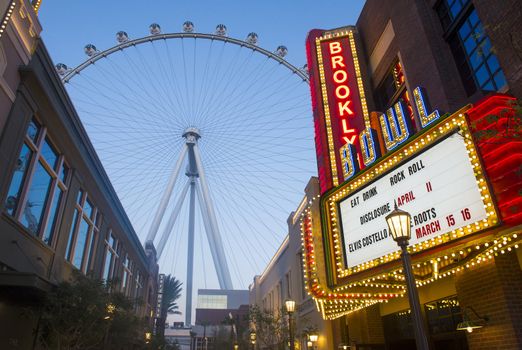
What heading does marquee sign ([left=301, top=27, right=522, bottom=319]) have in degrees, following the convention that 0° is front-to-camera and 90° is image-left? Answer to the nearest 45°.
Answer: approximately 45°
